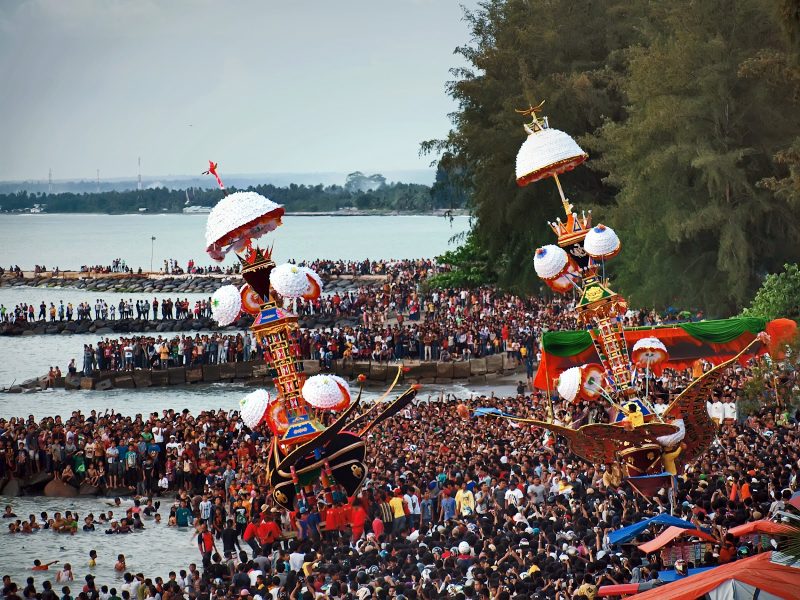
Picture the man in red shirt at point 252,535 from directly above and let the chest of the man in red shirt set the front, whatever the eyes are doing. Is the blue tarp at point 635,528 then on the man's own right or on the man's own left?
on the man's own right

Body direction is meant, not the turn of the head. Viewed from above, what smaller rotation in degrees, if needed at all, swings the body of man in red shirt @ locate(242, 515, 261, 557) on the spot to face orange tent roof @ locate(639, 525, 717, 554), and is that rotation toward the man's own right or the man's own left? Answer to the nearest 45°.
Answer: approximately 45° to the man's own right

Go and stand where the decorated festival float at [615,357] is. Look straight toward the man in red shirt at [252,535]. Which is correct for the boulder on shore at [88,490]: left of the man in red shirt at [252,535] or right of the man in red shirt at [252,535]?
right

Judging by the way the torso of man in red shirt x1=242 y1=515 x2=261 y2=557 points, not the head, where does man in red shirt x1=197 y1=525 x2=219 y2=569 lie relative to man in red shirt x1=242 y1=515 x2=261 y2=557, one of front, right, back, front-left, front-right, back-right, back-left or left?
back-left

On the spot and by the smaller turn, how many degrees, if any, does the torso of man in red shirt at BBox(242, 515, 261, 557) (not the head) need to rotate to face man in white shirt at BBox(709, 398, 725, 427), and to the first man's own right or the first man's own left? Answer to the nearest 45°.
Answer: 0° — they already face them

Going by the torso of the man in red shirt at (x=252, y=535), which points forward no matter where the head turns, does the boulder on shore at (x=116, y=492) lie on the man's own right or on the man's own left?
on the man's own left

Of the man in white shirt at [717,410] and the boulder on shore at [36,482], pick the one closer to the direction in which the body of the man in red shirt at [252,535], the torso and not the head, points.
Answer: the man in white shirt

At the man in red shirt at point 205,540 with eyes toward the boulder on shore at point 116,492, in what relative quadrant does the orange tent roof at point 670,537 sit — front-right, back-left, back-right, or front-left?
back-right

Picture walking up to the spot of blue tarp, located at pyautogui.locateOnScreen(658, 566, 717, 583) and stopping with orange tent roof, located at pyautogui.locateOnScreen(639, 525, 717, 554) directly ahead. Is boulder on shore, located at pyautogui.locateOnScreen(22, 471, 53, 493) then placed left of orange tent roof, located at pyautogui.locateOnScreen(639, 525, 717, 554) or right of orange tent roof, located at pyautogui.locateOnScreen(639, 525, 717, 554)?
left

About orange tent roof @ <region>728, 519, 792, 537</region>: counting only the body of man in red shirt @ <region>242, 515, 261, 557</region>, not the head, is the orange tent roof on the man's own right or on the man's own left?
on the man's own right
